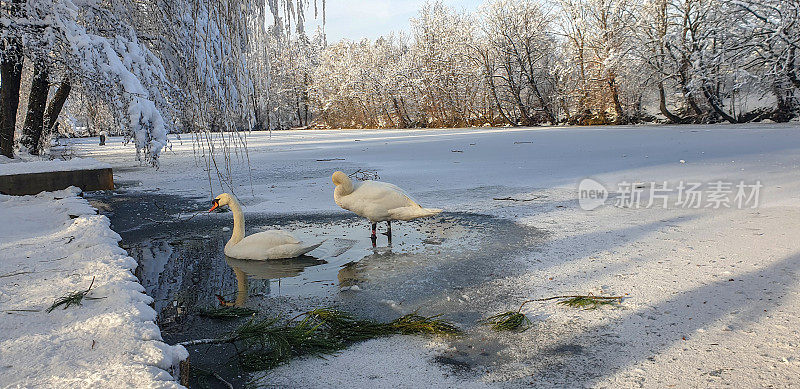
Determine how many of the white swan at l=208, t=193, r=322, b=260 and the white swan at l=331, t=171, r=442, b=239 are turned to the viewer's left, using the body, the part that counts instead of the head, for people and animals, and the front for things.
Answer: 2

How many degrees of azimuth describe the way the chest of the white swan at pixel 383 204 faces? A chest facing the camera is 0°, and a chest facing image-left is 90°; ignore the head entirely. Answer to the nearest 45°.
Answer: approximately 90°

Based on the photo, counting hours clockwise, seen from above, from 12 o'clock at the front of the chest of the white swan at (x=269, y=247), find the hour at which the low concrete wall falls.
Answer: The low concrete wall is roughly at 2 o'clock from the white swan.

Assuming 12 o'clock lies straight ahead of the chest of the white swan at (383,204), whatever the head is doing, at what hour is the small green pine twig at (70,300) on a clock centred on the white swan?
The small green pine twig is roughly at 10 o'clock from the white swan.

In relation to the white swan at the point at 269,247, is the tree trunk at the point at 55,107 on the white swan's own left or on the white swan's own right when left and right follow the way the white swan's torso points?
on the white swan's own right

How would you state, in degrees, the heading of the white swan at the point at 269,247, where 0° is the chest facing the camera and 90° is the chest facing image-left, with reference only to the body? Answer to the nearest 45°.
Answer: approximately 90°

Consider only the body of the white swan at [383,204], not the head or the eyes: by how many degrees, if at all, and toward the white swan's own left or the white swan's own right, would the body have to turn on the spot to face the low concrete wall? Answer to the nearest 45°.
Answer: approximately 45° to the white swan's own right

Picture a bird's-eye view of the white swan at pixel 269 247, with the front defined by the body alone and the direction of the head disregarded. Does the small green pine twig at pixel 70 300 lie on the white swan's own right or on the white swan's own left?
on the white swan's own left
